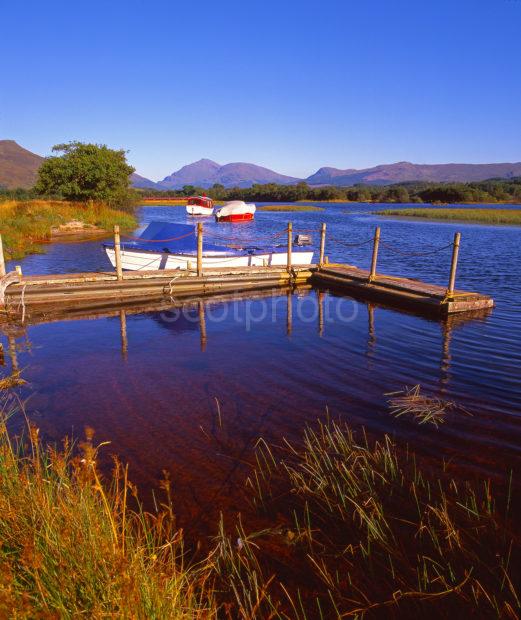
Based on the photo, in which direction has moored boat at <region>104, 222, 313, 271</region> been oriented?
to the viewer's left

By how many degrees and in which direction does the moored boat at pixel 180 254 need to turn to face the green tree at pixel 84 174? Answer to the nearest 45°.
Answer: approximately 90° to its right

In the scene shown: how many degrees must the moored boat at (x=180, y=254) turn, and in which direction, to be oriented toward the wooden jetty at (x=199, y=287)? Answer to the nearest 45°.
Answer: approximately 90° to its left

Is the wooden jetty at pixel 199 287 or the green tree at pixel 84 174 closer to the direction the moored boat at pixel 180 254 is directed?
the green tree
